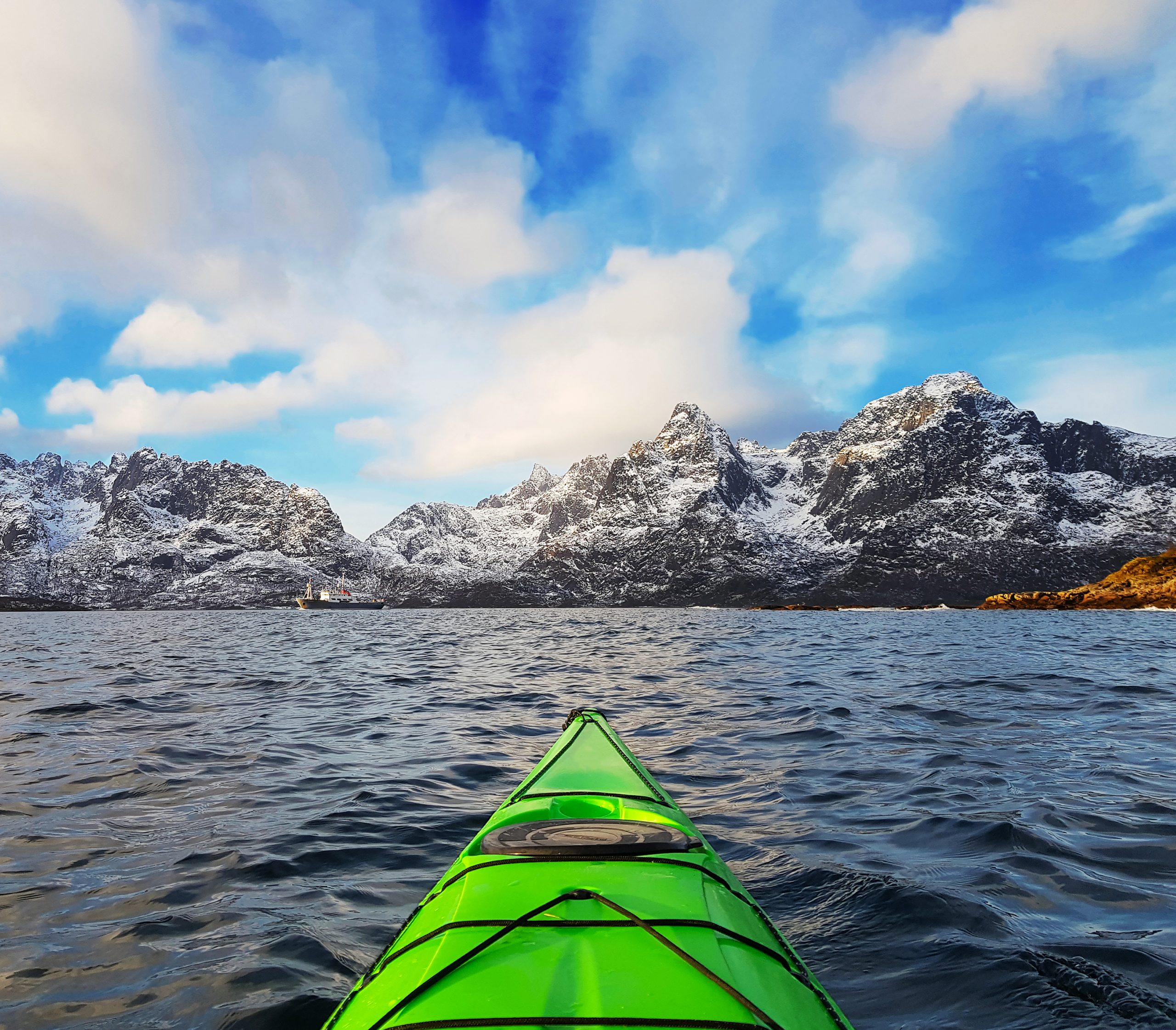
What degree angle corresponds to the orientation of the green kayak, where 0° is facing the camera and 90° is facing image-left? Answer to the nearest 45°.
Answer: approximately 180°
